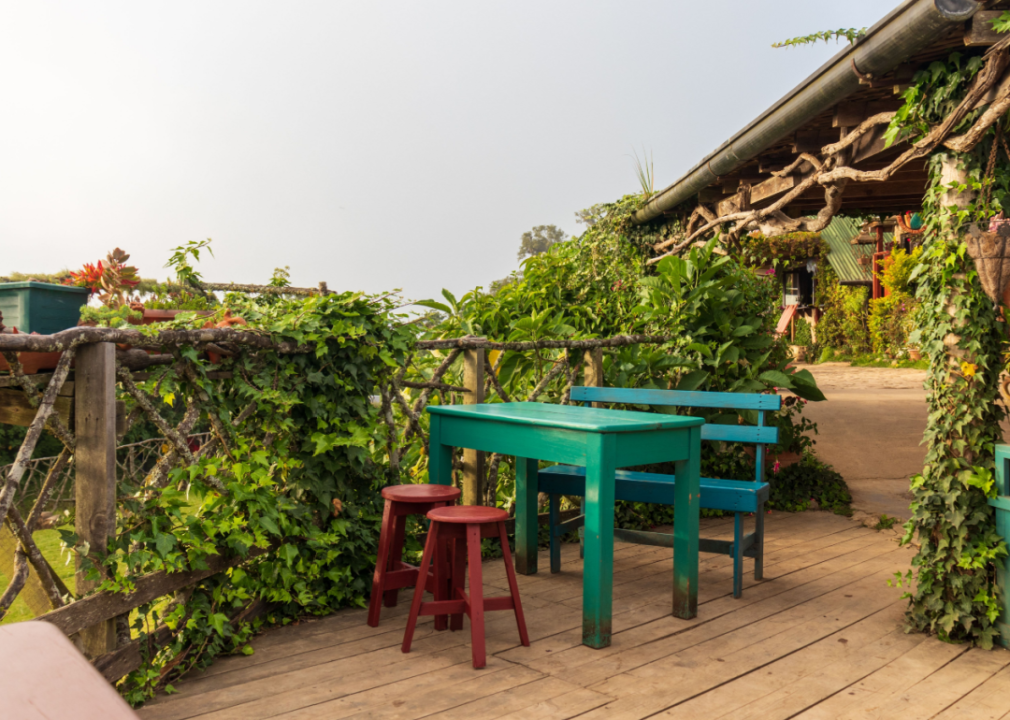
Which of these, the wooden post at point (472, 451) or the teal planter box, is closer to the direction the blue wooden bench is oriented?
the teal planter box

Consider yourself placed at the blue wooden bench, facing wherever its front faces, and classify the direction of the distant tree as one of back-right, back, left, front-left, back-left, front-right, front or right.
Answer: back-right

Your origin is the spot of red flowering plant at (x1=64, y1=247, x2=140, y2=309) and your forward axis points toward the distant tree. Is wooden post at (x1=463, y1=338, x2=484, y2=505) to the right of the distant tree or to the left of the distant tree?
right

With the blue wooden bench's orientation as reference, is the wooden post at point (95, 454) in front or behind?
in front

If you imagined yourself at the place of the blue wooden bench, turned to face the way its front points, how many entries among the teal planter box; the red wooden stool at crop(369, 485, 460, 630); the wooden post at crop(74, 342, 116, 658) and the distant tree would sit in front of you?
3

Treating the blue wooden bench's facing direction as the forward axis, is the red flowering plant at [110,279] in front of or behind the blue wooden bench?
in front

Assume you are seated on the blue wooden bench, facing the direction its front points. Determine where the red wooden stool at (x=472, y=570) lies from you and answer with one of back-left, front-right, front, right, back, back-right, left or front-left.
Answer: front

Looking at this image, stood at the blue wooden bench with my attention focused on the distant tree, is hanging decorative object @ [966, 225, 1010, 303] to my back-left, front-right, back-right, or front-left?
back-right

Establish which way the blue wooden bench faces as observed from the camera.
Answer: facing the viewer and to the left of the viewer

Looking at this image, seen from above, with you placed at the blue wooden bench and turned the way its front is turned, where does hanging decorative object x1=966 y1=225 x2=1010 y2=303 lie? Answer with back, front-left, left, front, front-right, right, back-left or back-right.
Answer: left
